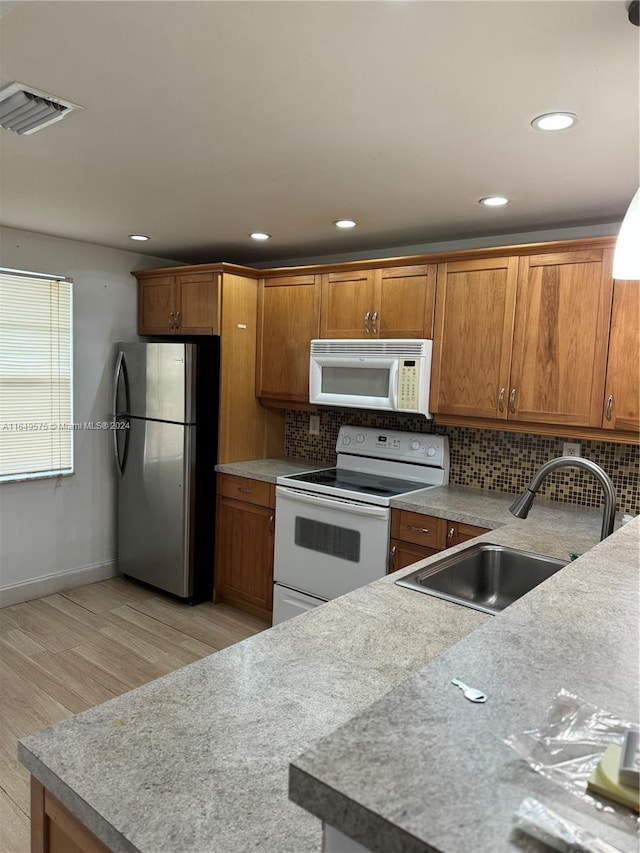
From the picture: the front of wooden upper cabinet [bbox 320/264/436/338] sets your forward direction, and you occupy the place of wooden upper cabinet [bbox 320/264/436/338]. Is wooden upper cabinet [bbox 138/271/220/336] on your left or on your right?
on your right

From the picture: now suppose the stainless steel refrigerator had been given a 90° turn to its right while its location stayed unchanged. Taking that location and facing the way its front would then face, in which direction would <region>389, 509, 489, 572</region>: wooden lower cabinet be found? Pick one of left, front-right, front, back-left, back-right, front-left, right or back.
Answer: back

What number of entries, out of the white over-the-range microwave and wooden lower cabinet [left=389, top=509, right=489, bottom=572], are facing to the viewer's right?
0

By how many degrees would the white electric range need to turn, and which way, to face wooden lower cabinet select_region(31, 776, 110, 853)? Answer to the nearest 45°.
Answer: approximately 45° to its left

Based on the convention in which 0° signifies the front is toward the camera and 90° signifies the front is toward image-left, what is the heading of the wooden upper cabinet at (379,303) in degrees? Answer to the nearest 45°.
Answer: approximately 45°

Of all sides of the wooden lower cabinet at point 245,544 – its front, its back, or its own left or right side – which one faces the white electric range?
left

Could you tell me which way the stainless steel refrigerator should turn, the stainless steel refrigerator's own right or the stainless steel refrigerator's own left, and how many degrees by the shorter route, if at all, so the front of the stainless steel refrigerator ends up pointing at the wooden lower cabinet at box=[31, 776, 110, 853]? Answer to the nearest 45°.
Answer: approximately 45° to the stainless steel refrigerator's own left

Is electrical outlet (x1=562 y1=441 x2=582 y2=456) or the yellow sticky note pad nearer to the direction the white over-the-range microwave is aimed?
the yellow sticky note pad
